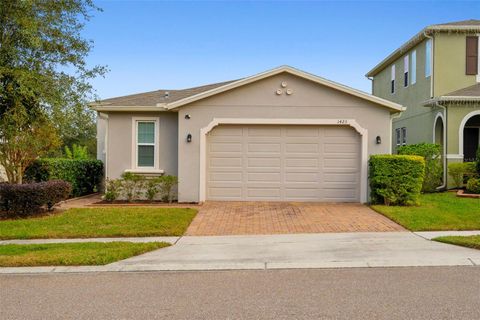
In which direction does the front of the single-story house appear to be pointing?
toward the camera

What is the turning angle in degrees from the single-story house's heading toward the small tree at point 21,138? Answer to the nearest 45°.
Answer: approximately 90° to its right

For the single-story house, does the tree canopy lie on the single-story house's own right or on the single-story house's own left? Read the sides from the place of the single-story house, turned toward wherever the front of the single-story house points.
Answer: on the single-story house's own right

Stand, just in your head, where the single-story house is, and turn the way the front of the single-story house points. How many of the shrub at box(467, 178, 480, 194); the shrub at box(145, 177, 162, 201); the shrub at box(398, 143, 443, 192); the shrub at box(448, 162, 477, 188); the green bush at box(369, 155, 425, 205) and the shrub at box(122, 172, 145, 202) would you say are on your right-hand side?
2

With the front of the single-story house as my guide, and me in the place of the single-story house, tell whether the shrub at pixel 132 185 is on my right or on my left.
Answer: on my right

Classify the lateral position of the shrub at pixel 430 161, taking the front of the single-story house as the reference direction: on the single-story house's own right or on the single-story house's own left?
on the single-story house's own left

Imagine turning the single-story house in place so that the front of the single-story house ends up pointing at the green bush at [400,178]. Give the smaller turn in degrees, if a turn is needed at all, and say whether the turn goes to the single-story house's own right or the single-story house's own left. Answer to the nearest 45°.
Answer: approximately 90° to the single-story house's own left

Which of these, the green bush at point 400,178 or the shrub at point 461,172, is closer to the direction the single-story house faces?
the green bush

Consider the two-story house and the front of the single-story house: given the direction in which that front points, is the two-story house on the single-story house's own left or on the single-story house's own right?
on the single-story house's own left

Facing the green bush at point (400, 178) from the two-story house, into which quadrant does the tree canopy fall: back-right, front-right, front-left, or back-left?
front-right

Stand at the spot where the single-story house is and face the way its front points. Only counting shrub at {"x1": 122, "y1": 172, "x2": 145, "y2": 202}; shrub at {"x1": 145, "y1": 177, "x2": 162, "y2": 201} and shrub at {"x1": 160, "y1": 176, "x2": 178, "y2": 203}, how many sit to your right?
3

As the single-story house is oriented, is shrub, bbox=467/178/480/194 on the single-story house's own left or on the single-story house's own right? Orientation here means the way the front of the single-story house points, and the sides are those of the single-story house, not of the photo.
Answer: on the single-story house's own left

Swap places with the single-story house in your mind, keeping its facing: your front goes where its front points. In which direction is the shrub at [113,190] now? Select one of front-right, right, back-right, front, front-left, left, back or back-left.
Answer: right

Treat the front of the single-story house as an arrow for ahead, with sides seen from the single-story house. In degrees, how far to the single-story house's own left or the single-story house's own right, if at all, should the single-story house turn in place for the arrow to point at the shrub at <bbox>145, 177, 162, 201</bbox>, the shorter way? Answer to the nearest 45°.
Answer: approximately 90° to the single-story house's own right
